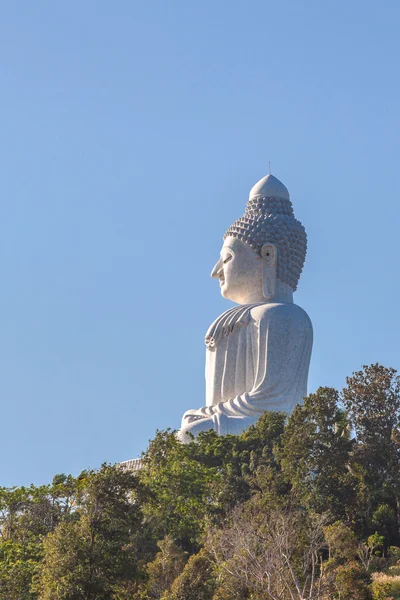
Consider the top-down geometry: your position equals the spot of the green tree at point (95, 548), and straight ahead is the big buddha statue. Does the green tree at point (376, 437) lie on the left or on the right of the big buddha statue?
right

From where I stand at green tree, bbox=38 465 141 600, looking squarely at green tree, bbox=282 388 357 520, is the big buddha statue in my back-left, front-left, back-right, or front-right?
front-left

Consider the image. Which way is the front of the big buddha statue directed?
to the viewer's left

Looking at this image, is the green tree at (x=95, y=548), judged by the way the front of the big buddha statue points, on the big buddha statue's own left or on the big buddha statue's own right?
on the big buddha statue's own left
